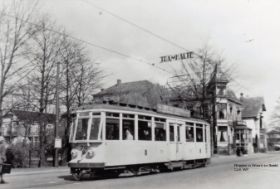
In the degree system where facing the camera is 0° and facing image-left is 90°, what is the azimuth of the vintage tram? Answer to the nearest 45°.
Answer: approximately 45°

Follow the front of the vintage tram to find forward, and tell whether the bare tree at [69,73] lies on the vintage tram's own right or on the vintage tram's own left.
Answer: on the vintage tram's own right
